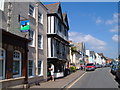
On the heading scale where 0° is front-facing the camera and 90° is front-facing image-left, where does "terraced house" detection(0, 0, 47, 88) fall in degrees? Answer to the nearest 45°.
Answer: approximately 315°
